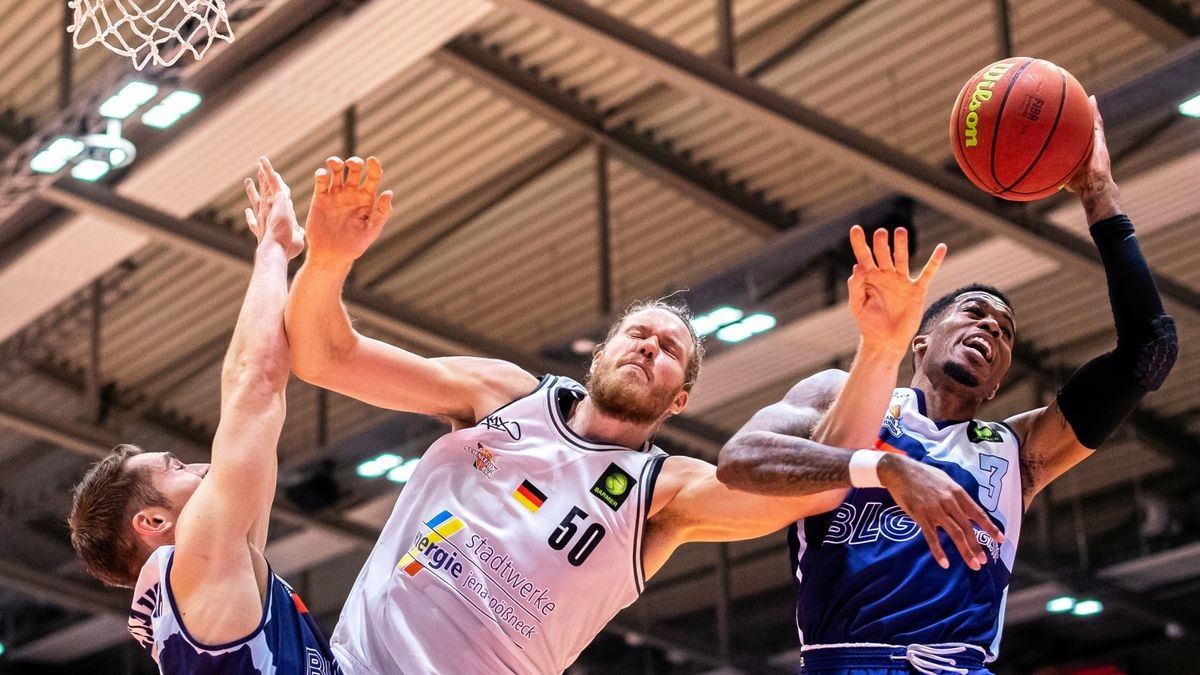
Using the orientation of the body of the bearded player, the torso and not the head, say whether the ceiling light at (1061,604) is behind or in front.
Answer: behind

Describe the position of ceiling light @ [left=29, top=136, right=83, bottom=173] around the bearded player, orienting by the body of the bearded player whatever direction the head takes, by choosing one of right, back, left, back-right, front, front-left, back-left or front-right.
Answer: back-right

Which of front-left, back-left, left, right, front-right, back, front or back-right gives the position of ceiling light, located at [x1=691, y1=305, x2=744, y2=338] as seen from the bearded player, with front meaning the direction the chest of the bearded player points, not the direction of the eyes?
back

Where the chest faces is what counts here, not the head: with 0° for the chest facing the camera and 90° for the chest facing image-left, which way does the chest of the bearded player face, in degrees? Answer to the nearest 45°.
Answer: approximately 0°

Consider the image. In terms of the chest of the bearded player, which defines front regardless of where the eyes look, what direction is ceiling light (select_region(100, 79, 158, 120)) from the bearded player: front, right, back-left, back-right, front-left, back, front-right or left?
back-right

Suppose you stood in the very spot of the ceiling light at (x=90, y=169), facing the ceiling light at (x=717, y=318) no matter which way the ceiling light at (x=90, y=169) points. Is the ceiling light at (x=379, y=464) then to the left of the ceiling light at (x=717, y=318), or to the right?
left

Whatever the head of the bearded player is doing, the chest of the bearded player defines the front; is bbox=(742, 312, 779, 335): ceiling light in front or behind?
behind

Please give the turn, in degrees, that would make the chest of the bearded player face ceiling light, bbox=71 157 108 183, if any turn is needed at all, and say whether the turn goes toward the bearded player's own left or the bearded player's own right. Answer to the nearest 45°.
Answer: approximately 135° to the bearded player's own right

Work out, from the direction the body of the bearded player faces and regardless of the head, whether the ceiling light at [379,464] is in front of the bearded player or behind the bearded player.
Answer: behind

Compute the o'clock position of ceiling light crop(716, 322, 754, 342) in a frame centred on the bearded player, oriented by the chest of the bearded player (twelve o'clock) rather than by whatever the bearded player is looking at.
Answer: The ceiling light is roughly at 6 o'clock from the bearded player.

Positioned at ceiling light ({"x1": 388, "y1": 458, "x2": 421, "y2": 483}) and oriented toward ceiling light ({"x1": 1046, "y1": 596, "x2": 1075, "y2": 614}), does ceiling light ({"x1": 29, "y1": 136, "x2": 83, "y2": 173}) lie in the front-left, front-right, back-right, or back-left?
back-right
